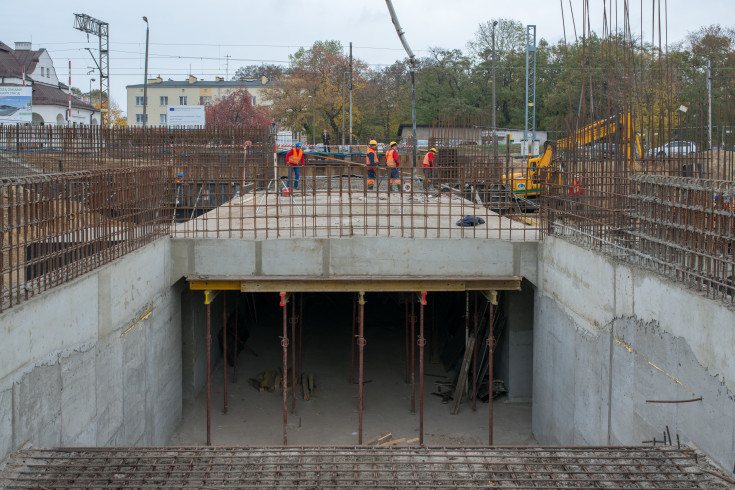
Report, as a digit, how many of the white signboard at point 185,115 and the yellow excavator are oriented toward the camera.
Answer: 1

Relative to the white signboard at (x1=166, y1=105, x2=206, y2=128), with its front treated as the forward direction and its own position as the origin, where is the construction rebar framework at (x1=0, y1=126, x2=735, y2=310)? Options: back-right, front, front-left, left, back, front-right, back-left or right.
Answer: front

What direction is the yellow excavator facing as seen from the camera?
to the viewer's right

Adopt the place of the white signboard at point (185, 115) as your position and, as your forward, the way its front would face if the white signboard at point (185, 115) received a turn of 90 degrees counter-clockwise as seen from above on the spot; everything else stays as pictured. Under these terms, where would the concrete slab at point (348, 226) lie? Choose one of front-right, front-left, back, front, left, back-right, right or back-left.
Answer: right

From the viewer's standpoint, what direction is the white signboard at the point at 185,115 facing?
toward the camera

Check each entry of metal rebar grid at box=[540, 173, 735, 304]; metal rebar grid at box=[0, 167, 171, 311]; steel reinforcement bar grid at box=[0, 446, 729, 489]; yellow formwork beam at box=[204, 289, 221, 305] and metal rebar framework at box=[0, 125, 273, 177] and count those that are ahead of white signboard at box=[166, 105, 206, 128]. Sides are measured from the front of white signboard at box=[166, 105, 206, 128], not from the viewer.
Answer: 5

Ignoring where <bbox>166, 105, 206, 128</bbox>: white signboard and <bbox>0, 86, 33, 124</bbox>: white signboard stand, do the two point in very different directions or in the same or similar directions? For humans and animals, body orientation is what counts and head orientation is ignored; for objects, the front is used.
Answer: same or similar directions

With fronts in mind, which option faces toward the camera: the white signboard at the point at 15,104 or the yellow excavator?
the white signboard

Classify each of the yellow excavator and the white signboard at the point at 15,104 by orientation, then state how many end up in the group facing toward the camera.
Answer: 1

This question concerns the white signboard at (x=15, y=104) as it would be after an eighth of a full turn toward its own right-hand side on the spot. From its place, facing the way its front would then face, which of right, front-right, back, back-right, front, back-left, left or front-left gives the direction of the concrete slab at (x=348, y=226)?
front-left

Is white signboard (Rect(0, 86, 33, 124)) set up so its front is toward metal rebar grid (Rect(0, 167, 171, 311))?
yes

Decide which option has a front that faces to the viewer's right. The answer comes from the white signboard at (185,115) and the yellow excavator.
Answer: the yellow excavator

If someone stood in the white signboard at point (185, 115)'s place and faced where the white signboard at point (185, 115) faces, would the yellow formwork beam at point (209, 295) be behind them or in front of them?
in front

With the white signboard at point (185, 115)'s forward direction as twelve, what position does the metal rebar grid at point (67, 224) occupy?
The metal rebar grid is roughly at 12 o'clock from the white signboard.
